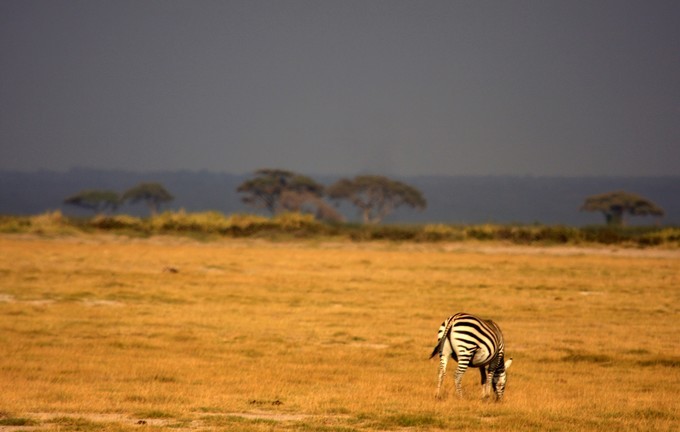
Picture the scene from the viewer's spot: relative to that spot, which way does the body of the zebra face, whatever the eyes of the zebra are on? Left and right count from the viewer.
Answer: facing away from the viewer and to the right of the viewer
